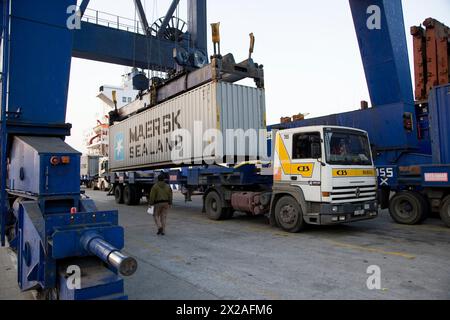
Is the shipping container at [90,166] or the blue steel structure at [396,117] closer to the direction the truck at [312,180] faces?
the blue steel structure

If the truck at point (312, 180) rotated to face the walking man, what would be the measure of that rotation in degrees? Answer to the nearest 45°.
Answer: approximately 135° to its right

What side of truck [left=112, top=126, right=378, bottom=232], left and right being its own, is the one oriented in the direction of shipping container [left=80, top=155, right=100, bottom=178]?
back

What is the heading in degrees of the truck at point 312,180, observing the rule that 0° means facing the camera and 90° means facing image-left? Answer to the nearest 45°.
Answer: approximately 315°

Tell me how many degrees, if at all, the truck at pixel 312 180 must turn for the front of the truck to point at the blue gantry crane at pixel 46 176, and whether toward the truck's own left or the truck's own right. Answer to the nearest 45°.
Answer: approximately 90° to the truck's own right
